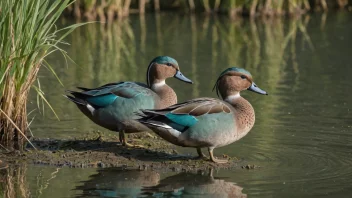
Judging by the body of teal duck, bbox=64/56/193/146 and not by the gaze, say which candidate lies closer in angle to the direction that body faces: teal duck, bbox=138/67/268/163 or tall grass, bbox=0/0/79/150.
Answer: the teal duck

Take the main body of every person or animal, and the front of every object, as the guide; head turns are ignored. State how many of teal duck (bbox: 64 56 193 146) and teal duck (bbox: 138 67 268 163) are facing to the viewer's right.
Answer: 2

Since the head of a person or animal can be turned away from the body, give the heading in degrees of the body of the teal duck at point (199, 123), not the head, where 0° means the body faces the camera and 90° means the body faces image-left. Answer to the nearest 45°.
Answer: approximately 270°

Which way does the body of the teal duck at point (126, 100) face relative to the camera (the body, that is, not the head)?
to the viewer's right

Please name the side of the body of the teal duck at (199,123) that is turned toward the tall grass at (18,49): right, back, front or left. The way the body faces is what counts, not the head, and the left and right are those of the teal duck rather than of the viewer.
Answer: back
